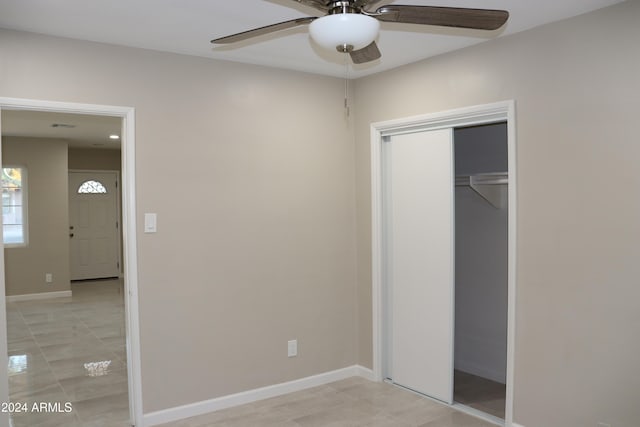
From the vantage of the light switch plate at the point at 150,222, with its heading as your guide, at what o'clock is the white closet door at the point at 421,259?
The white closet door is roughly at 9 o'clock from the light switch plate.

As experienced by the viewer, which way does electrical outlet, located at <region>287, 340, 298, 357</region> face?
facing the viewer

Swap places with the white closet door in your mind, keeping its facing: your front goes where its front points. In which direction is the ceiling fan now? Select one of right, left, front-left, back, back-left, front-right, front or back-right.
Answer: front-left

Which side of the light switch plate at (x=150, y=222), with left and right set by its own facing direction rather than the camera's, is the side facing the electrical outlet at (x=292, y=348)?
left

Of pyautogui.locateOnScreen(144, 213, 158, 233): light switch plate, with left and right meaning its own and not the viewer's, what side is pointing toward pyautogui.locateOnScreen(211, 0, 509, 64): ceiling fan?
front

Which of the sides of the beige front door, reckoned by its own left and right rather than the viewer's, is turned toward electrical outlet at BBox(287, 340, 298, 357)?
front

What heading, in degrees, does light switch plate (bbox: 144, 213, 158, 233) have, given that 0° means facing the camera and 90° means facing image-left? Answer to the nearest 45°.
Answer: approximately 0°

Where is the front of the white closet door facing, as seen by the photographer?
facing the viewer and to the left of the viewer

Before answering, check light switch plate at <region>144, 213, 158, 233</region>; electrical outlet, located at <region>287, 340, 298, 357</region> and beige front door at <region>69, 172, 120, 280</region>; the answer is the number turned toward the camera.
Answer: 3

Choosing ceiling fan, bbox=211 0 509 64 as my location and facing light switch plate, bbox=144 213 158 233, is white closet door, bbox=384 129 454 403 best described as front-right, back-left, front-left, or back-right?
front-right

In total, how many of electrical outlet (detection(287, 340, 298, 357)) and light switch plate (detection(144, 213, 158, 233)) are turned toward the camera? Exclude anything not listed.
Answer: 2

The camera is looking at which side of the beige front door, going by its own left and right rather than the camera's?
front

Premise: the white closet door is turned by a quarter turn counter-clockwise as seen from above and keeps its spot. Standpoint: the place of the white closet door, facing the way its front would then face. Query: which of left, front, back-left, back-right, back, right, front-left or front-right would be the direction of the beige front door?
back

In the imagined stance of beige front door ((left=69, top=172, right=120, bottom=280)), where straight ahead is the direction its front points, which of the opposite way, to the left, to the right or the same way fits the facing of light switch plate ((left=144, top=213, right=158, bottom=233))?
the same way

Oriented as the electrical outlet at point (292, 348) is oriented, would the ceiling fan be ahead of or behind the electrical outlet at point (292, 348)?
ahead

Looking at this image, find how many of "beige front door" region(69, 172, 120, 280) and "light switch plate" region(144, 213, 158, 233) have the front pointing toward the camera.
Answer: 2

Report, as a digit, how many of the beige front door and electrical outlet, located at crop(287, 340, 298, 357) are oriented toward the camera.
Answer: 2

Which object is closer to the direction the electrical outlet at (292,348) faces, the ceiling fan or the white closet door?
the ceiling fan
